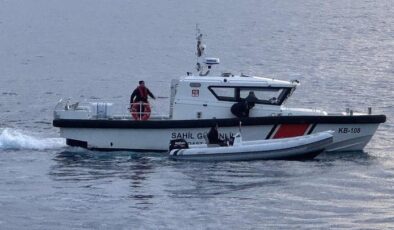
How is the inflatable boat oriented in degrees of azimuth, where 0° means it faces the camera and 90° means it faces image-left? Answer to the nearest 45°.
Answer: approximately 270°

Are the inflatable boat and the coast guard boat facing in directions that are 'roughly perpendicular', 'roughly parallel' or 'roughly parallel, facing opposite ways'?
roughly parallel

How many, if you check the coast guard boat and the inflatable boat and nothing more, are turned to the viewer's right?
2

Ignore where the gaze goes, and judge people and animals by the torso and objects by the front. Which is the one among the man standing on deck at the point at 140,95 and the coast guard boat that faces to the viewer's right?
the coast guard boat

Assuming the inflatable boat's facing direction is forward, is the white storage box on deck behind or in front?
behind

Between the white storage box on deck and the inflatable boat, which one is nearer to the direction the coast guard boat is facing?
the inflatable boat

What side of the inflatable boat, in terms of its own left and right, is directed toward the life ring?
back

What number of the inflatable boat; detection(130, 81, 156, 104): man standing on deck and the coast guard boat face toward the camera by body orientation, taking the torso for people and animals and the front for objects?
1

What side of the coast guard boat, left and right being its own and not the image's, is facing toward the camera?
right
